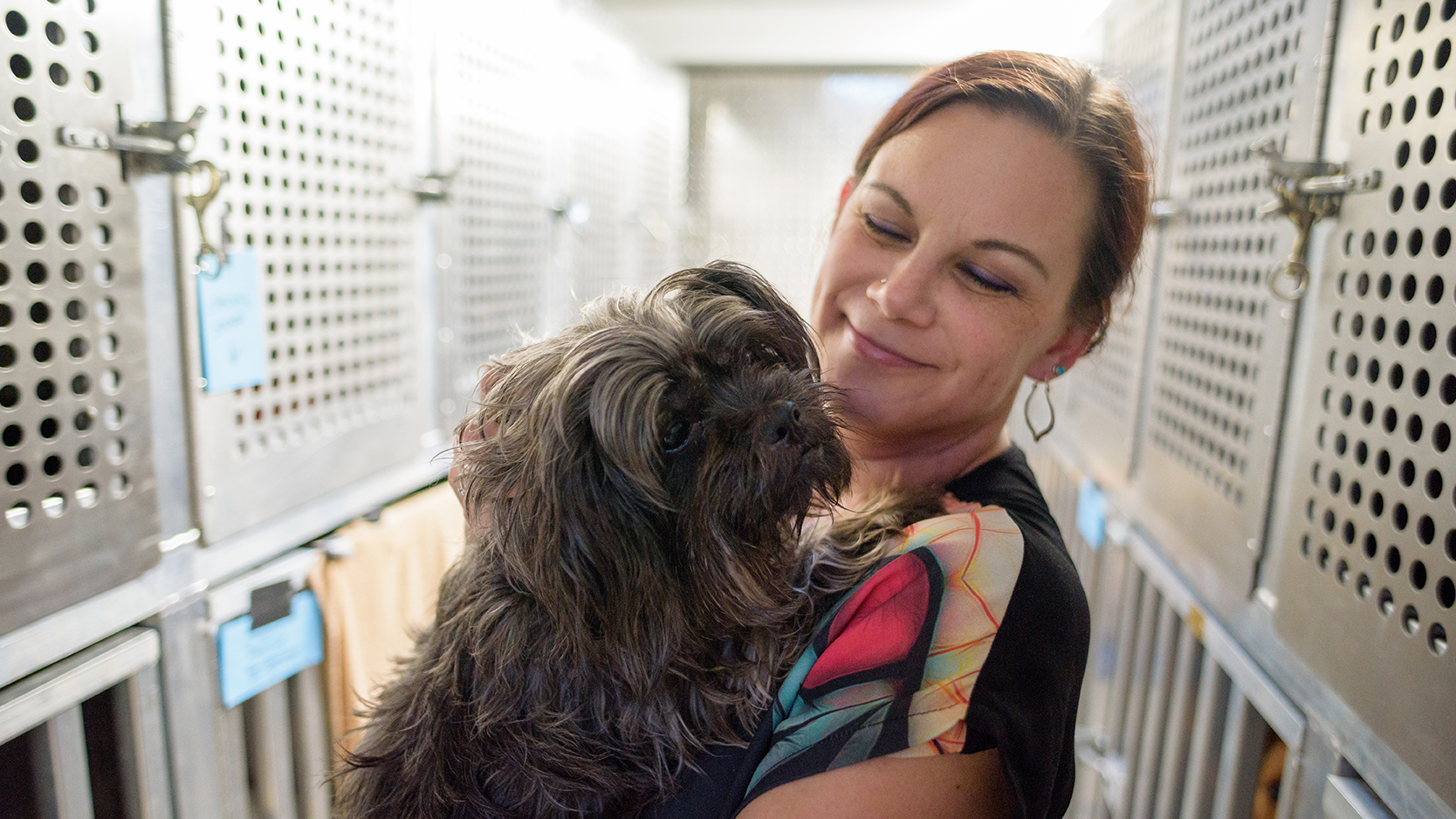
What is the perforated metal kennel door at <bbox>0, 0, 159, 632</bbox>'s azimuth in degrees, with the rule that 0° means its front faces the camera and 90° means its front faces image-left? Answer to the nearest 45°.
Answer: approximately 315°

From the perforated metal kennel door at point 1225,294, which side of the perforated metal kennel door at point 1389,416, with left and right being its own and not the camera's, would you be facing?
right

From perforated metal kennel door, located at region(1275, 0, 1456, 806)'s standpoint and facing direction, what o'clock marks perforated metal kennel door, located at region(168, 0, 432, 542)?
perforated metal kennel door, located at region(168, 0, 432, 542) is roughly at 1 o'clock from perforated metal kennel door, located at region(1275, 0, 1456, 806).

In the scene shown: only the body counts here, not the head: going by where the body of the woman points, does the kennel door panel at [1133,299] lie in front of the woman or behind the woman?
behind

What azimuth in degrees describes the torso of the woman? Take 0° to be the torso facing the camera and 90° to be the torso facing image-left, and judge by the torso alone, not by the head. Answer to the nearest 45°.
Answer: approximately 45°

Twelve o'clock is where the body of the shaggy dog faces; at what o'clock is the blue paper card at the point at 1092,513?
The blue paper card is roughly at 9 o'clock from the shaggy dog.
